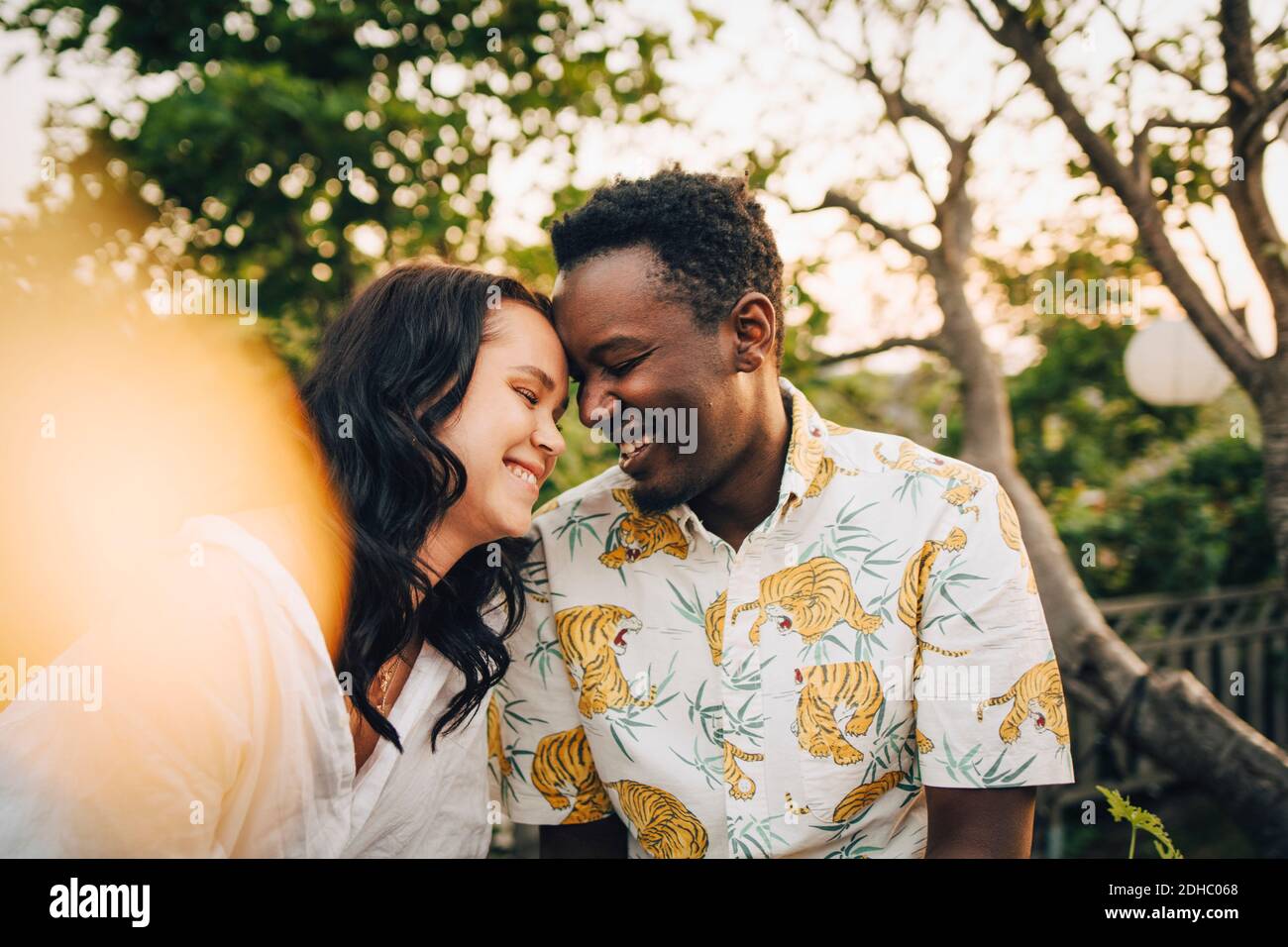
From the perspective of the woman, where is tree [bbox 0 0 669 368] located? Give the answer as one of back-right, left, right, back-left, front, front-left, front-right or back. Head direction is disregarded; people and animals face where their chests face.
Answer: back-left

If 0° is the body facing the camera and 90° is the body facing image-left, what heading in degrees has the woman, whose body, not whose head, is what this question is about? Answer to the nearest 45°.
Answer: approximately 315°

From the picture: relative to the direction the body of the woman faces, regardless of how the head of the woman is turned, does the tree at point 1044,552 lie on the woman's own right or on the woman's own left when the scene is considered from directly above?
on the woman's own left
